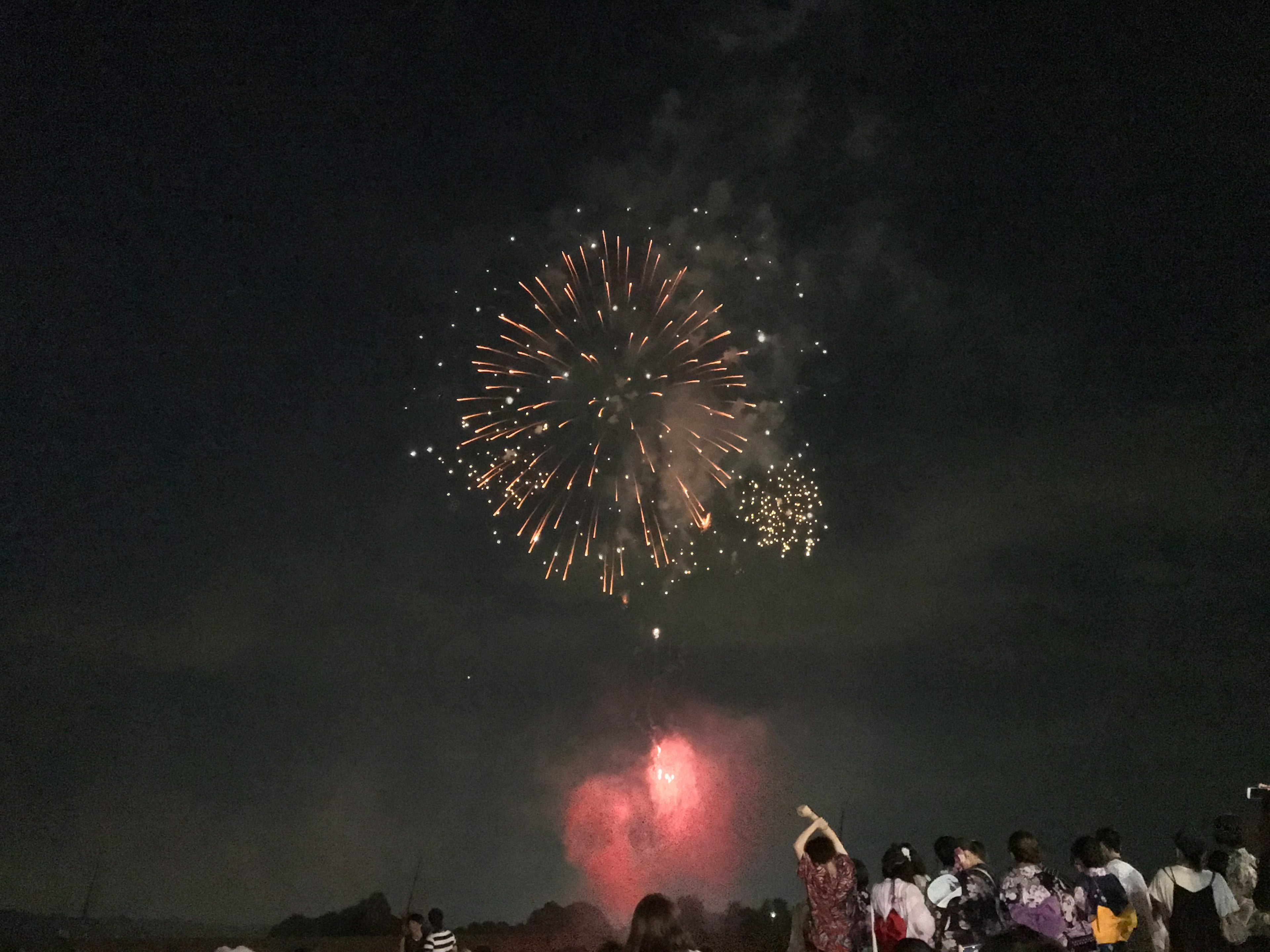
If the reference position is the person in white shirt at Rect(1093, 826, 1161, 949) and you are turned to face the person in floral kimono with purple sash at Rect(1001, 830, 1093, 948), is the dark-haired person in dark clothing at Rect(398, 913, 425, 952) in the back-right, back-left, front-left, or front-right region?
front-right

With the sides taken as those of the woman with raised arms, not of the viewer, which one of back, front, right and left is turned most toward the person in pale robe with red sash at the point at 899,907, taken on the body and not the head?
right

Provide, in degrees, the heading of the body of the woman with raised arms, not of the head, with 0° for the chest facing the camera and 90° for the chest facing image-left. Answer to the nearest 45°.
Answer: approximately 180°

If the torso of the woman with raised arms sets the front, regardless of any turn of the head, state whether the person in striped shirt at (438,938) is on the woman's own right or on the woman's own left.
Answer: on the woman's own left

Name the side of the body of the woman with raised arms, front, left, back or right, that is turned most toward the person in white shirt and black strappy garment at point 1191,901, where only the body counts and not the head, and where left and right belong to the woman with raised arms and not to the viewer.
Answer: right

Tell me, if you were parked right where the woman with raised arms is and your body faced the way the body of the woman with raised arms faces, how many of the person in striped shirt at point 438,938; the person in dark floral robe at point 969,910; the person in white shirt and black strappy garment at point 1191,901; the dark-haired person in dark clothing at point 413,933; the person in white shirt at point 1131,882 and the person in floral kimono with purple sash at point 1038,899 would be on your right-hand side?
4

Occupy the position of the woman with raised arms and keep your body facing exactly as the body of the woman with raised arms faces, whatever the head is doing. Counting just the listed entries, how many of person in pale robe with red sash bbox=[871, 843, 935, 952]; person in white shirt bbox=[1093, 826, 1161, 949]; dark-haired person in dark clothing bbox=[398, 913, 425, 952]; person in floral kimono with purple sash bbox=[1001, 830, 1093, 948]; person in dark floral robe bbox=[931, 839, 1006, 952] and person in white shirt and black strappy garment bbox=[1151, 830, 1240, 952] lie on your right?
5

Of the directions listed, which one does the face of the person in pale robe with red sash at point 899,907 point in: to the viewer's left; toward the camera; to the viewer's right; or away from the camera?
away from the camera

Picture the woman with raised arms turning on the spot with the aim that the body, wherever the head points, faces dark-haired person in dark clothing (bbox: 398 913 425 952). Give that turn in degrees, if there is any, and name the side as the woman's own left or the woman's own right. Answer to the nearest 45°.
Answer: approximately 45° to the woman's own left

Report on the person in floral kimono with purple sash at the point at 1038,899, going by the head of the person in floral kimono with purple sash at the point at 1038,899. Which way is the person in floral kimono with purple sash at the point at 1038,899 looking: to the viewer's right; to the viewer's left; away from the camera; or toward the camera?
away from the camera

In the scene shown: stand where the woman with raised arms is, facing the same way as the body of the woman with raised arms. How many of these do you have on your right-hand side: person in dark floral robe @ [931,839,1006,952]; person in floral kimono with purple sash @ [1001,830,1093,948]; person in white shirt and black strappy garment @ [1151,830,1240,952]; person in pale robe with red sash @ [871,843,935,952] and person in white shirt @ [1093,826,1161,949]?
5

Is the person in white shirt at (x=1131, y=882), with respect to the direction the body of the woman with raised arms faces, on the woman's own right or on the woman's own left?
on the woman's own right
